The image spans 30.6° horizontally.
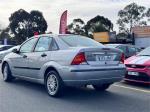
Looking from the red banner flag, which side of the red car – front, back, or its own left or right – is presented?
right

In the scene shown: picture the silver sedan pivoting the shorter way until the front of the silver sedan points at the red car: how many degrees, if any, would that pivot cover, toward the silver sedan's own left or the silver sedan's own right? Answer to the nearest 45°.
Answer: approximately 90° to the silver sedan's own right

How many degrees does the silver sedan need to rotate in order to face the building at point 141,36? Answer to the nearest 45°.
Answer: approximately 45° to its right

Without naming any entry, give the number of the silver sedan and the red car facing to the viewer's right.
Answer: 0

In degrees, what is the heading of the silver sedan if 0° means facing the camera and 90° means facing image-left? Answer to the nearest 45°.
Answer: approximately 135°

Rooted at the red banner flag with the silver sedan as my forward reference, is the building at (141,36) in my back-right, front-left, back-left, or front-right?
back-left

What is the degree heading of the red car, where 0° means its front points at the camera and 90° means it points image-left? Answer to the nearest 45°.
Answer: approximately 45°
